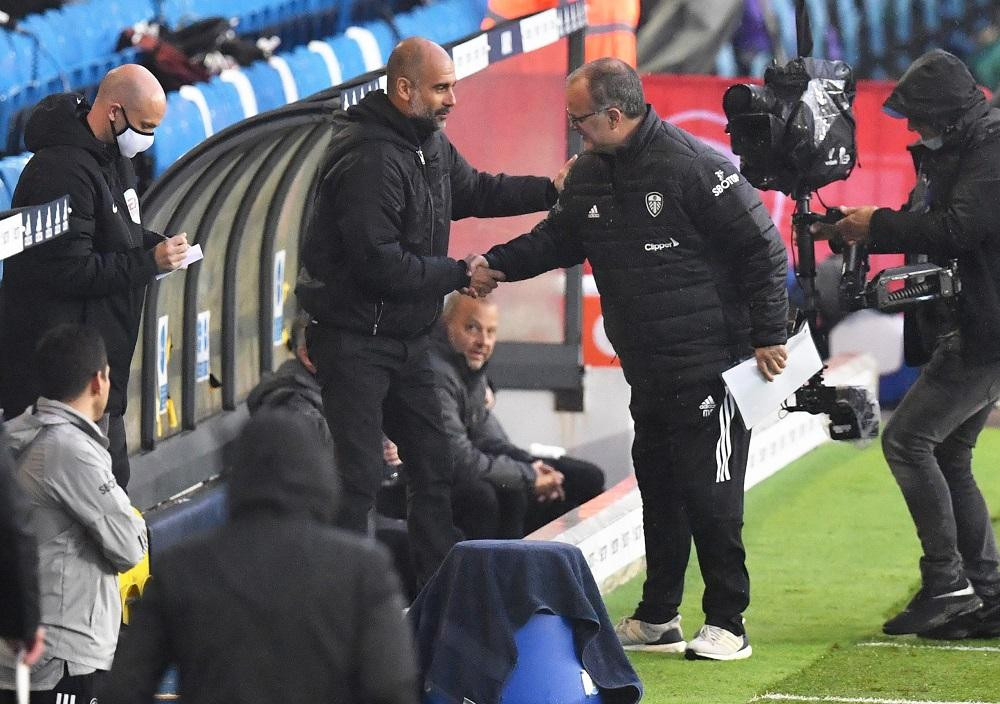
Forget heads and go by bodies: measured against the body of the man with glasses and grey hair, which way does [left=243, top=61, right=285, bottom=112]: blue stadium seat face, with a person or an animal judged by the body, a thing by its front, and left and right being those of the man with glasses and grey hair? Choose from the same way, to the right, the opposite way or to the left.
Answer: to the left

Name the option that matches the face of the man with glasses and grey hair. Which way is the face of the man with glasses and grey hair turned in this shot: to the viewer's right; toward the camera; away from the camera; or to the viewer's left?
to the viewer's left

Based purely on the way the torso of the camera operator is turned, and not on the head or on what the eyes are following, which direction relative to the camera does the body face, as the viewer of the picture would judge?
to the viewer's left

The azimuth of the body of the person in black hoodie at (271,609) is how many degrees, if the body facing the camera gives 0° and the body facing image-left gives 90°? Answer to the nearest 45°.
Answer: approximately 180°

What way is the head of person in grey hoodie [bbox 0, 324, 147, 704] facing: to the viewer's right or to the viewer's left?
to the viewer's right

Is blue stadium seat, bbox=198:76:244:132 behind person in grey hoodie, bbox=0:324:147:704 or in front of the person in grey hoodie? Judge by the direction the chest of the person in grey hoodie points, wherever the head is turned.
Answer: in front

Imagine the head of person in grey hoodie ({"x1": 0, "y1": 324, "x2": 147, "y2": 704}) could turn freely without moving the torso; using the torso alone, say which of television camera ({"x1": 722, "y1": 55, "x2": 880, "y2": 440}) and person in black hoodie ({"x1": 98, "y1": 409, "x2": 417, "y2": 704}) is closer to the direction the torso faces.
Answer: the television camera
